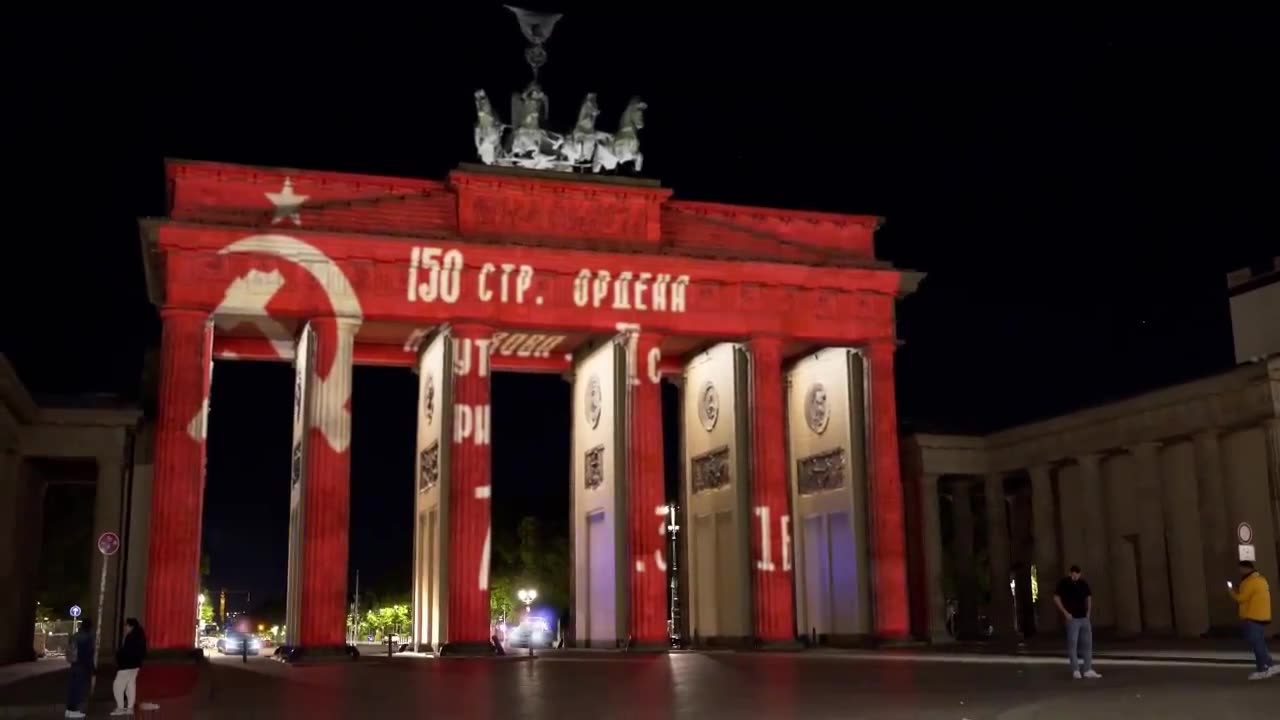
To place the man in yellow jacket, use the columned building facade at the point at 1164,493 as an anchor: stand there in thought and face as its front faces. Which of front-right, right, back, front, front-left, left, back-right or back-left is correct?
front-left

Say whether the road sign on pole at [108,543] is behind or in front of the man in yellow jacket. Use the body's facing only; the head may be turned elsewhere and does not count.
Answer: in front

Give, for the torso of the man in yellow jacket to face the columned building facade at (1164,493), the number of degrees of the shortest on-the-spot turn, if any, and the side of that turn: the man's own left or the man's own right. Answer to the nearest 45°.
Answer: approximately 90° to the man's own right

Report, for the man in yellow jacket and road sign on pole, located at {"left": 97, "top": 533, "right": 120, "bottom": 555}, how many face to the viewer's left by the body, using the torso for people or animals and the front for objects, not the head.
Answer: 1

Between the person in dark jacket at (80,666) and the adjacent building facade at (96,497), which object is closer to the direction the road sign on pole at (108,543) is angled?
the person in dark jacket

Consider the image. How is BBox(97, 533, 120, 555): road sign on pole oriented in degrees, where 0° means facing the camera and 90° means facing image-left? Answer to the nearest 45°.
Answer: approximately 0°

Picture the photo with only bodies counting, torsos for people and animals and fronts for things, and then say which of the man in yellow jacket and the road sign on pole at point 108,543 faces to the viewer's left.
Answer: the man in yellow jacket

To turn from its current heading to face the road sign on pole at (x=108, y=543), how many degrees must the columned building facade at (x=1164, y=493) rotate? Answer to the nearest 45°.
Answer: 0° — it already faces it

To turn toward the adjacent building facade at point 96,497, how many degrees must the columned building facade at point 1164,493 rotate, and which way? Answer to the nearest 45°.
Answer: approximately 45° to its right

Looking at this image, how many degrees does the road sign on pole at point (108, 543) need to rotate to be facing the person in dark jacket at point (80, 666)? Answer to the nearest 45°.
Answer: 0° — it already faces them

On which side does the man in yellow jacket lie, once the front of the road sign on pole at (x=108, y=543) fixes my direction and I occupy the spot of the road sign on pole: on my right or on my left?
on my left

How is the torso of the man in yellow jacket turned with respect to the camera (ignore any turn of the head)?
to the viewer's left

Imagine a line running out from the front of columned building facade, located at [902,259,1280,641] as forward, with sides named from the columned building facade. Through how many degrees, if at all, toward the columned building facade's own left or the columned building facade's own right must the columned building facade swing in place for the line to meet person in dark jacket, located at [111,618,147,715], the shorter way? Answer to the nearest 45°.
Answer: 0° — it already faces them

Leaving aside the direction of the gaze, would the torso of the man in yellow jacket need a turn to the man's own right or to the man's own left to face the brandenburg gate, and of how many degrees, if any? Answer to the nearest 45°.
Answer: approximately 45° to the man's own right
